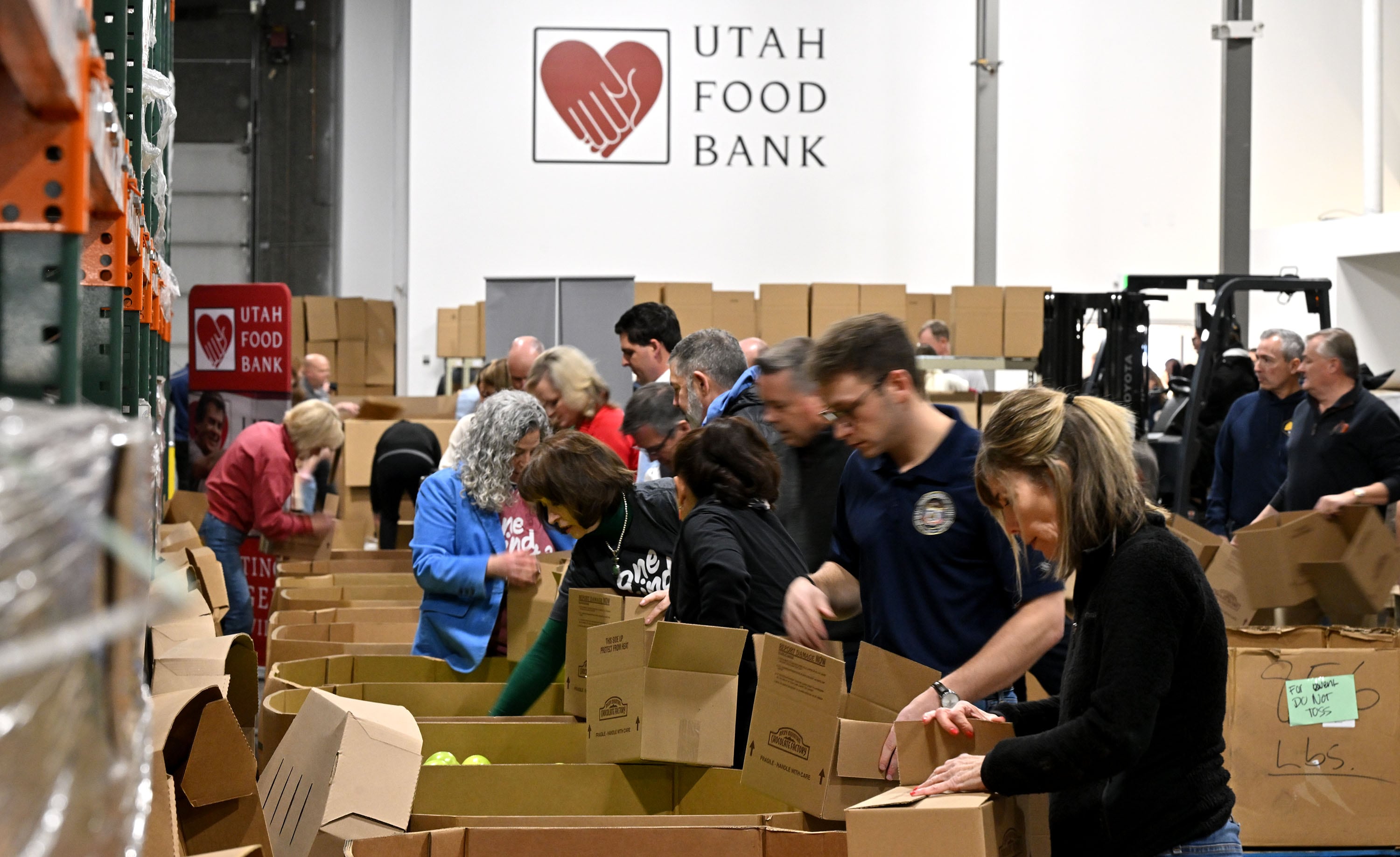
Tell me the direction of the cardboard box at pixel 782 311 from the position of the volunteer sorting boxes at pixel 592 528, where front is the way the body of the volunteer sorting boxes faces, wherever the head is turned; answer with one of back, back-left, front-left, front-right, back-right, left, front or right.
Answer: back-right

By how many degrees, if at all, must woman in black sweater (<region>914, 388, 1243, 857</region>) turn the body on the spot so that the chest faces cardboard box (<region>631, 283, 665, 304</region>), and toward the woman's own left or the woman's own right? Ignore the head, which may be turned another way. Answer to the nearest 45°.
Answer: approximately 90° to the woman's own right

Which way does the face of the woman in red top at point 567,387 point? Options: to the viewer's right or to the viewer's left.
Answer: to the viewer's left

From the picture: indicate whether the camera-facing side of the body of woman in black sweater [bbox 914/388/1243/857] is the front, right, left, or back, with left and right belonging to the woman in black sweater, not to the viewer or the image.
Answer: left

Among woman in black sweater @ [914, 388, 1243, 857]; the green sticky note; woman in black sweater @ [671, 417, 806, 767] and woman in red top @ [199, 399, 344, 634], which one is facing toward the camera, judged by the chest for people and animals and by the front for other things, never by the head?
the green sticky note

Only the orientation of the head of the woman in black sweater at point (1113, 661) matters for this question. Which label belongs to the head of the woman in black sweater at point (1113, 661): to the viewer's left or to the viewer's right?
to the viewer's left

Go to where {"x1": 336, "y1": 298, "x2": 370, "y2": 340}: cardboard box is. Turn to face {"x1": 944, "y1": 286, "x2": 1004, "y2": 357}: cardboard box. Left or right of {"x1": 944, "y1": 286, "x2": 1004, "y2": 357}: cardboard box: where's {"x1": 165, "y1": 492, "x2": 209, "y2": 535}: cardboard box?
right

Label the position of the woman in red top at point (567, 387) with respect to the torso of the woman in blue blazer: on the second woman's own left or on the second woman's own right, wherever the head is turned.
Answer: on the second woman's own left

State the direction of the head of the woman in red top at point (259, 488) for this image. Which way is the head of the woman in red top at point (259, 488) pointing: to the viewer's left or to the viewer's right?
to the viewer's right

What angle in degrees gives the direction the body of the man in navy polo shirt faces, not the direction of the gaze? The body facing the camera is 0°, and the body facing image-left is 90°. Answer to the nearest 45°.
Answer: approximately 45°
